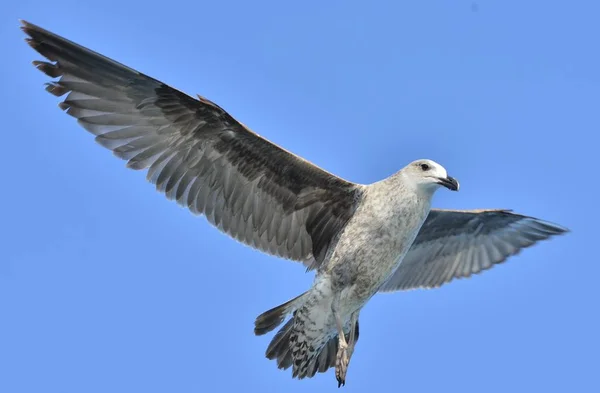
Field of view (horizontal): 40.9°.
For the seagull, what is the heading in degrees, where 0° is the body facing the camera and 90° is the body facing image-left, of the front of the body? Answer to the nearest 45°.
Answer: approximately 315°
